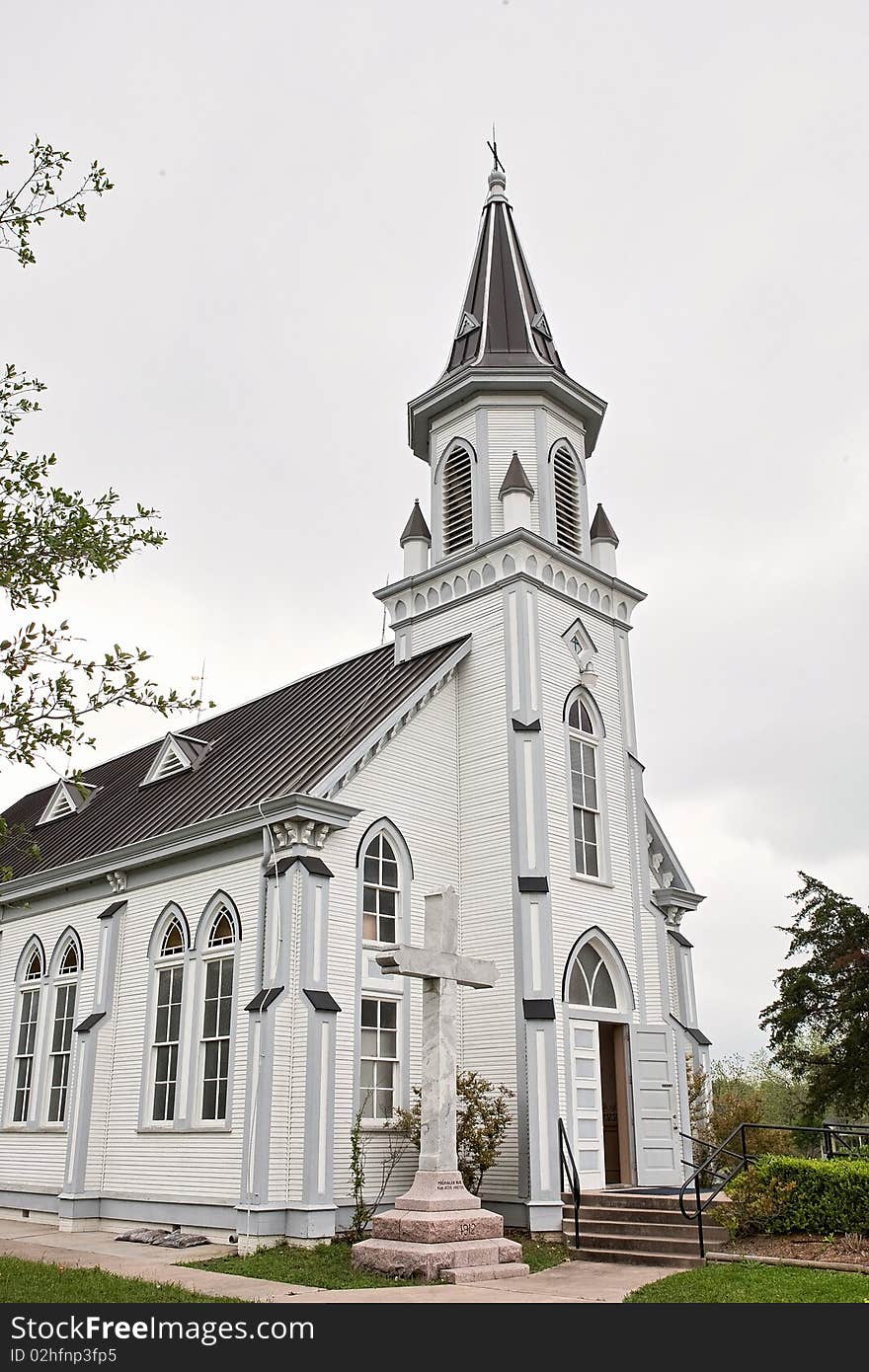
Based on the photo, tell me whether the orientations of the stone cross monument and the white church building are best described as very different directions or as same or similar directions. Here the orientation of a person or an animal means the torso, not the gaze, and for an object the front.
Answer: same or similar directions

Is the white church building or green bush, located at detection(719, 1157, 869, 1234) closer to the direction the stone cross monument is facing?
the green bush

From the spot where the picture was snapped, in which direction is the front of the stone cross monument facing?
facing the viewer and to the right of the viewer

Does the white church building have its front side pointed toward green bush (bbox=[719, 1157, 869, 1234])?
yes

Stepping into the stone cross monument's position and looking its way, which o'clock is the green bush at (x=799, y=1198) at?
The green bush is roughly at 10 o'clock from the stone cross monument.

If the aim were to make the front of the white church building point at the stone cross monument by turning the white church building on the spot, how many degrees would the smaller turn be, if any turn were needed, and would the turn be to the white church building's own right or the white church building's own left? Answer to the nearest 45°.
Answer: approximately 45° to the white church building's own right

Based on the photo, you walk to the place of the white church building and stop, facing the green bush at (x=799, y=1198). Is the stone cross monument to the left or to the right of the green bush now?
right

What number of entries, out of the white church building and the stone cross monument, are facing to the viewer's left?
0
